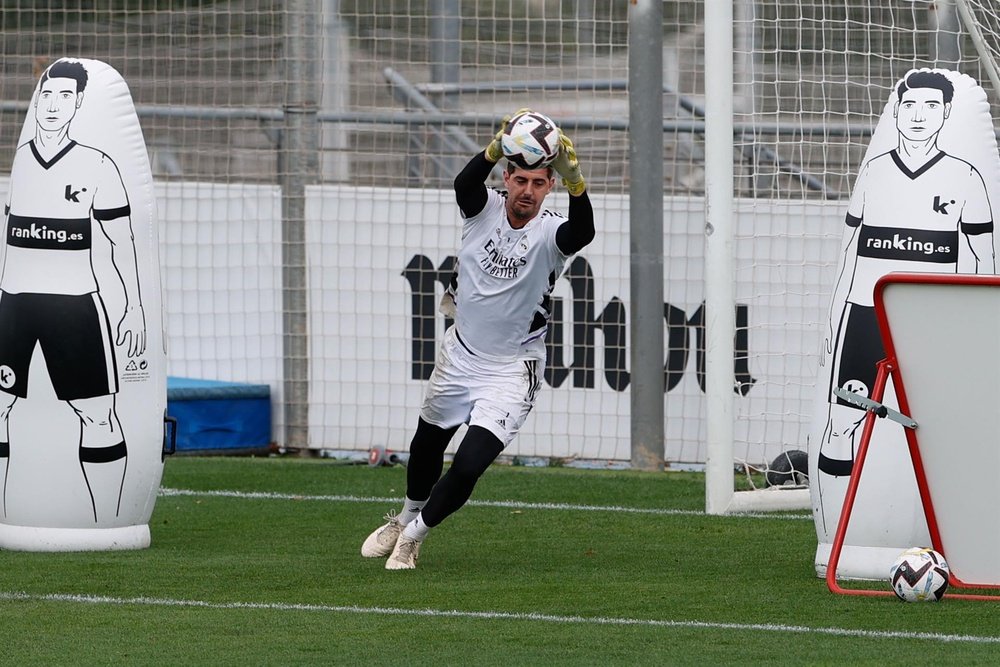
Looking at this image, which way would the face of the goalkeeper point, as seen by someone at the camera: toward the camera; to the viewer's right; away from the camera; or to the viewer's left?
toward the camera

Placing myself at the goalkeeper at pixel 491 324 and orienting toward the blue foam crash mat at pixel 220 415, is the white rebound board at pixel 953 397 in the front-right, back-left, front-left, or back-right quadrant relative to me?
back-right

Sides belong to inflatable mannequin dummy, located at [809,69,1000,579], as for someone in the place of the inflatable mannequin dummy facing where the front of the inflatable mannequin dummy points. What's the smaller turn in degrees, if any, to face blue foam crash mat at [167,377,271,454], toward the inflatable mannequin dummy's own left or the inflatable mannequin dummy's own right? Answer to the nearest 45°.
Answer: approximately 135° to the inflatable mannequin dummy's own right

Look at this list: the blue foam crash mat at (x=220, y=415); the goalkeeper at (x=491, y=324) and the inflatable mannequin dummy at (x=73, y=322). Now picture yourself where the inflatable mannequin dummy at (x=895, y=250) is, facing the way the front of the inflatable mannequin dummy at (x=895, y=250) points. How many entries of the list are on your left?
0

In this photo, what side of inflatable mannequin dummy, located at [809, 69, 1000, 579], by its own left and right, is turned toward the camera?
front

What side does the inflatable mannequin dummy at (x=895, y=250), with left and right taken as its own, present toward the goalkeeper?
right

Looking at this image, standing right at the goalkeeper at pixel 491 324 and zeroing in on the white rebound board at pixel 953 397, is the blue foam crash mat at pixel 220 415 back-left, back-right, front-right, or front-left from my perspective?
back-left

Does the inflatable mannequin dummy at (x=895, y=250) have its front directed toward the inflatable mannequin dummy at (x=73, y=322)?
no
